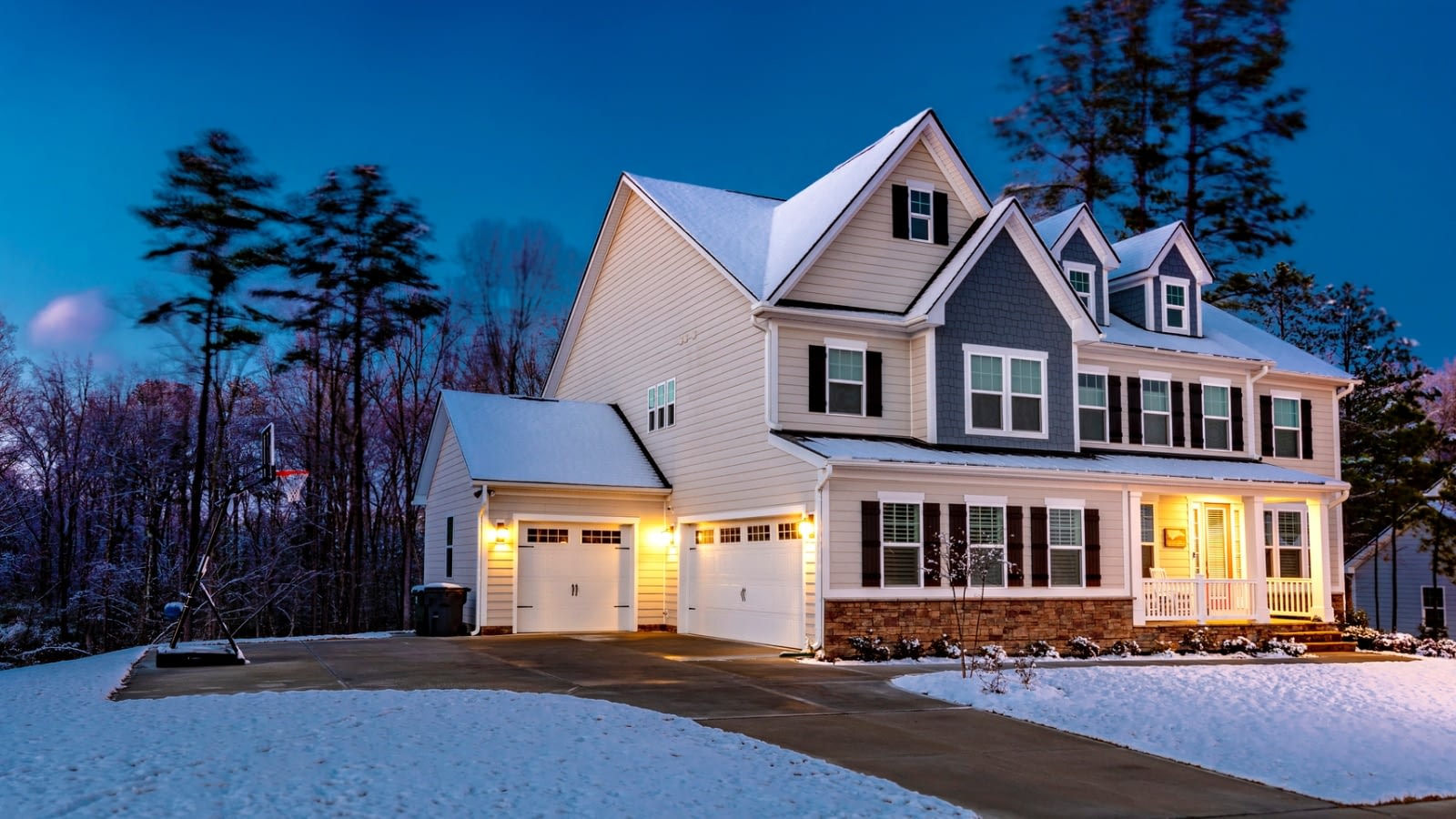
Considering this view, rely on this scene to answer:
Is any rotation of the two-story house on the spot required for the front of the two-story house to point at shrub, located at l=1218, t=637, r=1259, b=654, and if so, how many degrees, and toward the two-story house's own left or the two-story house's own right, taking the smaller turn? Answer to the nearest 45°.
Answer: approximately 45° to the two-story house's own left

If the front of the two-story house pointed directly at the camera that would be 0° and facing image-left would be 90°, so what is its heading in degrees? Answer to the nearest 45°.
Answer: approximately 315°

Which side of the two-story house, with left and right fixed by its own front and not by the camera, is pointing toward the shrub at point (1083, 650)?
front

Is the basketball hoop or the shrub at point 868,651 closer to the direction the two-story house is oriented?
the shrub
